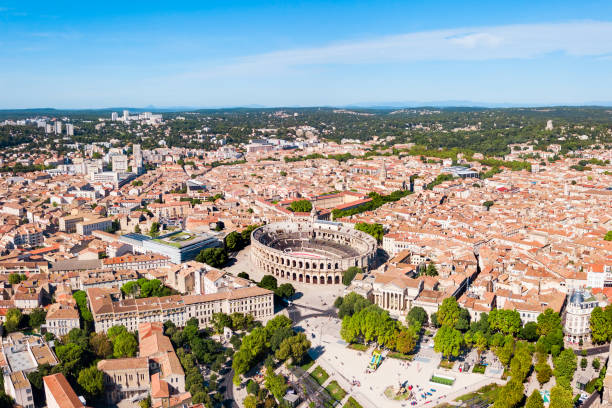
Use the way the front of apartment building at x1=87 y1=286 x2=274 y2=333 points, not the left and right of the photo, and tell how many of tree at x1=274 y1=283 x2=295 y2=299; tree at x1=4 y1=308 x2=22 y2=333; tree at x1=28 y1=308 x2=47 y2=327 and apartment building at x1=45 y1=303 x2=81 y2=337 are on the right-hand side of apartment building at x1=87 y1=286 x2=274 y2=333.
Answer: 3

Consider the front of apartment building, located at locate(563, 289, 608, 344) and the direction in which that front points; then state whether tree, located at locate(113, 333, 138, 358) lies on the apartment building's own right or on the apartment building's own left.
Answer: on the apartment building's own right

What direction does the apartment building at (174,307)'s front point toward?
toward the camera

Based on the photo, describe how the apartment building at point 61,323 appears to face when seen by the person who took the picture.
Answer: facing the viewer

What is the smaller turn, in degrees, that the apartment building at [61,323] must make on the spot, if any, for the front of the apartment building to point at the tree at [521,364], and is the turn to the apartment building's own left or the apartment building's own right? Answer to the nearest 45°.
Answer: approximately 45° to the apartment building's own left

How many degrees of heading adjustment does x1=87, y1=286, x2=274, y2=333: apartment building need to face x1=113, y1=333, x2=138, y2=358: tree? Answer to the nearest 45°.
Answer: approximately 45° to its right

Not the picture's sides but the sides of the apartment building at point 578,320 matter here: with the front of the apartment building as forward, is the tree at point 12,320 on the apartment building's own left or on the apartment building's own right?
on the apartment building's own right

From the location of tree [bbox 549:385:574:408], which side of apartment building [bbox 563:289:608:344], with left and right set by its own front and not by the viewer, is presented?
front

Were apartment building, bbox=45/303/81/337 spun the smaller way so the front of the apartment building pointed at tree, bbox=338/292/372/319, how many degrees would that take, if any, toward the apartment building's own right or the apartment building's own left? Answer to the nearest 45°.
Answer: approximately 90° to the apartment building's own left

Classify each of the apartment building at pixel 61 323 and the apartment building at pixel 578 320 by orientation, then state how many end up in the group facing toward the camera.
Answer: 2

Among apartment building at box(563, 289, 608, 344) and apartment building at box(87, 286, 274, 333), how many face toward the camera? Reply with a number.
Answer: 2

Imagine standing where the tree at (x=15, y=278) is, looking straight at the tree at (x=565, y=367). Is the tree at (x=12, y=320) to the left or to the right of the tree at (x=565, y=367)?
right
